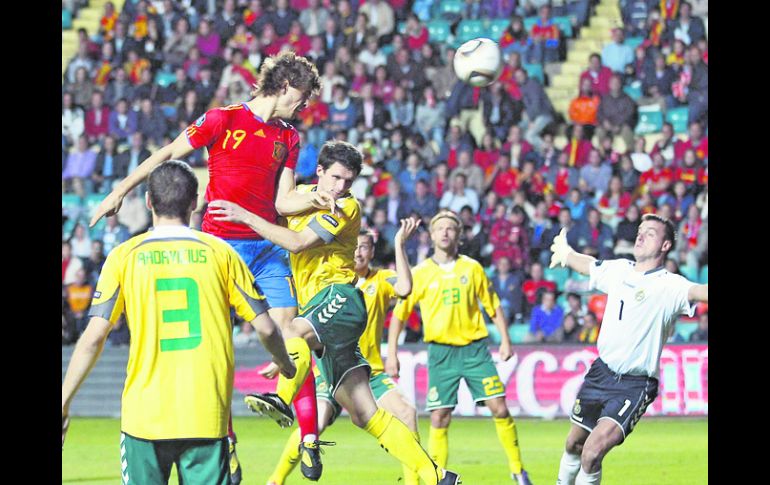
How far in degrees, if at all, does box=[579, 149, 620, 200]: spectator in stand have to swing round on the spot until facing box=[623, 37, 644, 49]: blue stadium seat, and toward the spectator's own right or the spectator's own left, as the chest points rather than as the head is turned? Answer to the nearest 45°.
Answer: approximately 180°

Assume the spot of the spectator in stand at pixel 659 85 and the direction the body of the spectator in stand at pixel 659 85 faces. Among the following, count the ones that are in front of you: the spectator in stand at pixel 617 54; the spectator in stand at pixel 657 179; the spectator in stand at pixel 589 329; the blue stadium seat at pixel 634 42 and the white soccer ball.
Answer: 3

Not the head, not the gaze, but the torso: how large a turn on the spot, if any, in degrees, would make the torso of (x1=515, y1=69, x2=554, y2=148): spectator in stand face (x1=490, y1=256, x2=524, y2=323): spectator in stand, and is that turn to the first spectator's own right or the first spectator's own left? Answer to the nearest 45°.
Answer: approximately 45° to the first spectator's own left

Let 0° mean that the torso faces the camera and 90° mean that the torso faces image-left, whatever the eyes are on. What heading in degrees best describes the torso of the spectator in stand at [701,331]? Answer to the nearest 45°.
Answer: approximately 0°

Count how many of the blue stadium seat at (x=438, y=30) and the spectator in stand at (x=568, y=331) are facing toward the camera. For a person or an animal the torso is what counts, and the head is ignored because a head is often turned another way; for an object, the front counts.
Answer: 2

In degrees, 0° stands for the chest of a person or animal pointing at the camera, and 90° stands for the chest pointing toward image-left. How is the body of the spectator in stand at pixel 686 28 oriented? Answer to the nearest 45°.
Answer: approximately 0°

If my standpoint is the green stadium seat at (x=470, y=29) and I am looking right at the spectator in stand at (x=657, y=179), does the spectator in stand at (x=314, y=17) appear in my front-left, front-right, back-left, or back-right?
back-right

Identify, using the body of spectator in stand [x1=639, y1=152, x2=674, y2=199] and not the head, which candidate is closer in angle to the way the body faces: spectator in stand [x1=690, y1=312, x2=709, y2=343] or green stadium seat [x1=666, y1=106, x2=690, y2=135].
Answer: the spectator in stand

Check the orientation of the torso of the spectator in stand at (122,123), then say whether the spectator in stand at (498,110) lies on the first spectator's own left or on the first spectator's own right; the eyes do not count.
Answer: on the first spectator's own left
